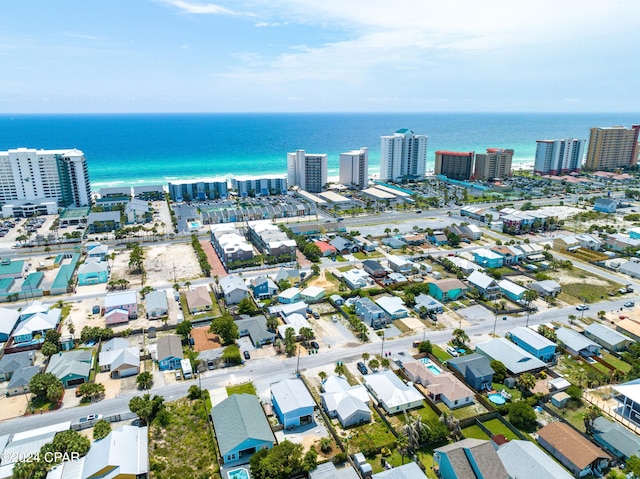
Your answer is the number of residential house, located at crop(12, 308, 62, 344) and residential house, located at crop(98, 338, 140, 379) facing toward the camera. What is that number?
1

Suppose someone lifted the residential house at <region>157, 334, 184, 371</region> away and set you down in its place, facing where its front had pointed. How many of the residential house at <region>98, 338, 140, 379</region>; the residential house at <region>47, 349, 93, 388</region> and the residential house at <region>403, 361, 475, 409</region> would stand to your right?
2

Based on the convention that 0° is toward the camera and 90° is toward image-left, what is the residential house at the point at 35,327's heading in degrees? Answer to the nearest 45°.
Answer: approximately 180°

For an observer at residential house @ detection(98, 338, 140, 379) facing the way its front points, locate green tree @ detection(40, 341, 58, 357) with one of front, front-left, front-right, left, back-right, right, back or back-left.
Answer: back-right

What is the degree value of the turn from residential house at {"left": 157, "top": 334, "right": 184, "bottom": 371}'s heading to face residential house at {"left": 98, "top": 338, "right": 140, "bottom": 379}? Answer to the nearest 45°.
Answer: approximately 90° to its right

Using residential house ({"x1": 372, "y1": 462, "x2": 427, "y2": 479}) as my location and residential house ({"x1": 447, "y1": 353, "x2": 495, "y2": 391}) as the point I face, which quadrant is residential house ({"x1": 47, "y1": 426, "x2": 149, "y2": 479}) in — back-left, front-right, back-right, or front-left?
back-left

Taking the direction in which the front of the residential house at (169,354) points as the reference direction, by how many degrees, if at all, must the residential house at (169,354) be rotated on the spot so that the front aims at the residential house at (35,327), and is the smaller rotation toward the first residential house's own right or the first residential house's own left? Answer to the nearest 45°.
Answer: approximately 135° to the first residential house's own right

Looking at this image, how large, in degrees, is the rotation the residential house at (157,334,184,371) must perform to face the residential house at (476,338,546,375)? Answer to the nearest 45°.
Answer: approximately 90° to its left

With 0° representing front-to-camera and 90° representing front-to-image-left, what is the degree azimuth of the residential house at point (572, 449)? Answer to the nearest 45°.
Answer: approximately 315°

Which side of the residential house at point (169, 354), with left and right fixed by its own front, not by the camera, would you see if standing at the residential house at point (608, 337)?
left

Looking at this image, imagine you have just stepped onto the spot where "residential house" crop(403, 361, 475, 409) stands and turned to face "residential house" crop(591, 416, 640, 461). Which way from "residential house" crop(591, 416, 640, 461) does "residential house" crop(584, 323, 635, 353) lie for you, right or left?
left
